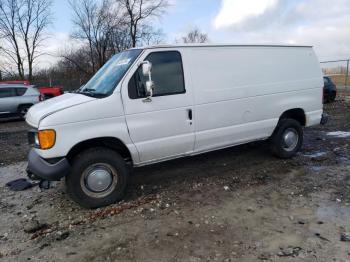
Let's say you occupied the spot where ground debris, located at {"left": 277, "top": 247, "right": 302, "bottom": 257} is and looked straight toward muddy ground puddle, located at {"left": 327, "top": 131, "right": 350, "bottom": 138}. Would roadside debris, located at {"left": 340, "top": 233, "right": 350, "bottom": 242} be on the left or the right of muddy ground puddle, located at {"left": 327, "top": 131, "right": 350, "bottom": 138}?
right

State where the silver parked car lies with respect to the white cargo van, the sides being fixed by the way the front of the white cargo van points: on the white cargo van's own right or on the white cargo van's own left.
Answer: on the white cargo van's own right

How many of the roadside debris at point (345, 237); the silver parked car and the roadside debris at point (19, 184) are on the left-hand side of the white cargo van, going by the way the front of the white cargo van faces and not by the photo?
1

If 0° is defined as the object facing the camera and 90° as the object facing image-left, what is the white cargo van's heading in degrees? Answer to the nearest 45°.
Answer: approximately 45°

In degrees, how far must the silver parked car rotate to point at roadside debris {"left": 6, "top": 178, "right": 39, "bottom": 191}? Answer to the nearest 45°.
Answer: approximately 90° to its left

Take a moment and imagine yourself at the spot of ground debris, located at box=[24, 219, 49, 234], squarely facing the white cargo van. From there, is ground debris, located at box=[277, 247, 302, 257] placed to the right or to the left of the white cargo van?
right

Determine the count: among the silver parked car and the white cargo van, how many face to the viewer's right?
0

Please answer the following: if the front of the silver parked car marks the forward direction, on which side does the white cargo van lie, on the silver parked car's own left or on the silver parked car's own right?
on the silver parked car's own left

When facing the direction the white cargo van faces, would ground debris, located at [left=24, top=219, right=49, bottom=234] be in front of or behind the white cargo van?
in front

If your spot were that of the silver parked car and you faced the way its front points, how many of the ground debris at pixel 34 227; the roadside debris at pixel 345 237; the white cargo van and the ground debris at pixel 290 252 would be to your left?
4

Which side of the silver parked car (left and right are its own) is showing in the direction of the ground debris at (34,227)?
left

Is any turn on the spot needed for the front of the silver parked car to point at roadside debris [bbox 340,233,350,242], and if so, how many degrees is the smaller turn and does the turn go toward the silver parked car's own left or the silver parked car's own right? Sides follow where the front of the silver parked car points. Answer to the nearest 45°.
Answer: approximately 90° to the silver parked car's own left
